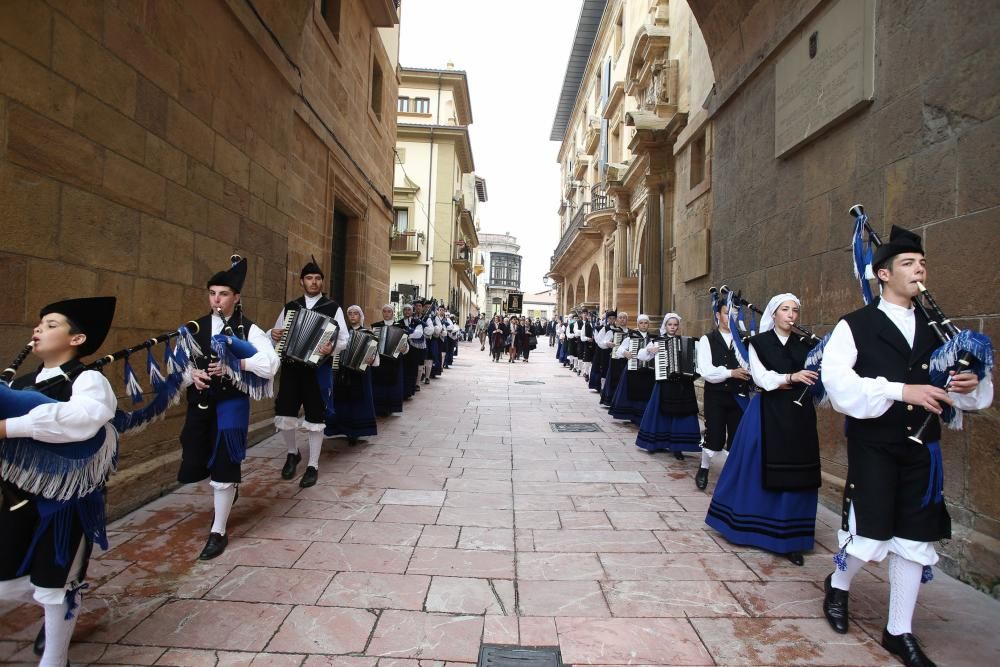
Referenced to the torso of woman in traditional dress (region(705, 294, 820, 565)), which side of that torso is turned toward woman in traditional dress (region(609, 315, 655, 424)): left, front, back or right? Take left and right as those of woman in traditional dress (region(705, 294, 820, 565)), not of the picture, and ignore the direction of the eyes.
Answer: back

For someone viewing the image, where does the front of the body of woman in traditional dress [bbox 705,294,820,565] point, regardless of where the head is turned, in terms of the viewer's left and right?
facing the viewer and to the right of the viewer
